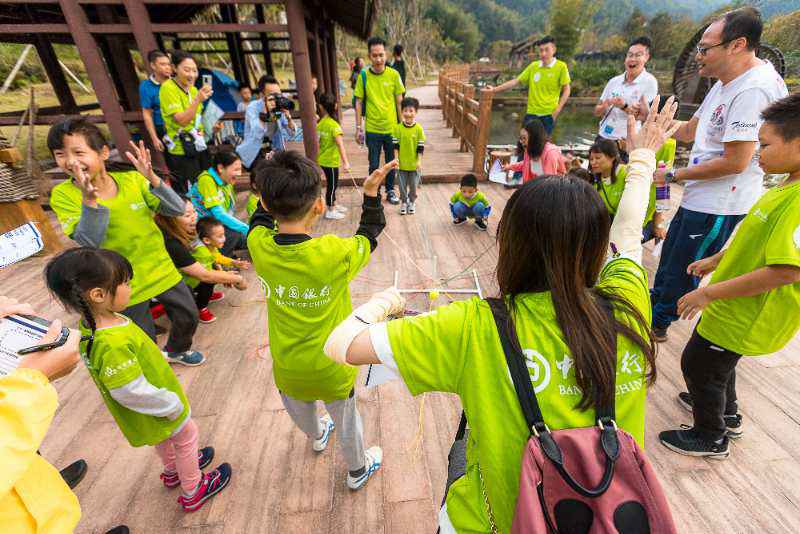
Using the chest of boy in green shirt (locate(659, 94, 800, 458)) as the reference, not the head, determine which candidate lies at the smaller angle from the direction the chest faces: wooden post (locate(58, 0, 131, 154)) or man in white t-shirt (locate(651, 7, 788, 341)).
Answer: the wooden post

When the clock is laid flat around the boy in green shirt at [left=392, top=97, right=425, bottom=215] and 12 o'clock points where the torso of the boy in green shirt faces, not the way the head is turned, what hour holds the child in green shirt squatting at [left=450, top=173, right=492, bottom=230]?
The child in green shirt squatting is roughly at 10 o'clock from the boy in green shirt.

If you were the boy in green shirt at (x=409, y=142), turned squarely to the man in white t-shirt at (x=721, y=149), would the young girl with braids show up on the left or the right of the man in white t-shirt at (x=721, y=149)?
right

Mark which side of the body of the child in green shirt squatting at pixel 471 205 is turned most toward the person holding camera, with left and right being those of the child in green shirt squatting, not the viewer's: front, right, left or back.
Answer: right

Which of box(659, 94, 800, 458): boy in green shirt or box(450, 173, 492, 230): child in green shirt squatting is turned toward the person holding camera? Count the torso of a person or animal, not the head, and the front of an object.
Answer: the boy in green shirt

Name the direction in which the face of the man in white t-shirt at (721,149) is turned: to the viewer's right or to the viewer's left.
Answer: to the viewer's left

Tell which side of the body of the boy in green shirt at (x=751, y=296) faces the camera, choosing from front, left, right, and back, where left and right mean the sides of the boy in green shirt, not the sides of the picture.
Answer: left

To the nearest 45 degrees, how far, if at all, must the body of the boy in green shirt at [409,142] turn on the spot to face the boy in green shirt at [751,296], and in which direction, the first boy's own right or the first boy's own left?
0° — they already face them

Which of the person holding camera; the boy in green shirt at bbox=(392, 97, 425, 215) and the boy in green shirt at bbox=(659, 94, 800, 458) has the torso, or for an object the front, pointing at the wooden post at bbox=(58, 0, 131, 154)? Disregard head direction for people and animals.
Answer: the boy in green shirt at bbox=(659, 94, 800, 458)

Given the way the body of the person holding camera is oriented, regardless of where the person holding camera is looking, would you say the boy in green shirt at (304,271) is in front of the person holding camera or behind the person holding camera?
in front

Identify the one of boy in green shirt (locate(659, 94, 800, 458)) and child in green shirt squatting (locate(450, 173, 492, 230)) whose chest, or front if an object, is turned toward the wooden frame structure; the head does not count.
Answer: the boy in green shirt

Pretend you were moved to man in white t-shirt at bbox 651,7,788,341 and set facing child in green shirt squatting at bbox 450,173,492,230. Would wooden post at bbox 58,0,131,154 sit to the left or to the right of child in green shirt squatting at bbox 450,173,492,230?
left
